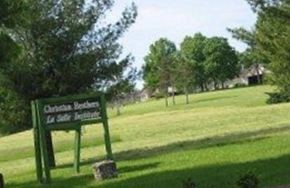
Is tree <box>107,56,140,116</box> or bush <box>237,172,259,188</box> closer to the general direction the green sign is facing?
the bush

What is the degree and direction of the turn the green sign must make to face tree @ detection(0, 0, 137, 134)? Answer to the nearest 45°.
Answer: approximately 135° to its left

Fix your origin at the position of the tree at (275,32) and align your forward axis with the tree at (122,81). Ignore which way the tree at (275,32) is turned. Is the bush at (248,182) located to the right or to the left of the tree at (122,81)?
left

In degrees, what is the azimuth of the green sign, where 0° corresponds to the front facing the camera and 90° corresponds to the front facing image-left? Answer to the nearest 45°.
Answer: approximately 315°

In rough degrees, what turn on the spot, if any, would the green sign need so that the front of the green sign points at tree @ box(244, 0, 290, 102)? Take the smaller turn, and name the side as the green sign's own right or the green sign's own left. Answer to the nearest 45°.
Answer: approximately 90° to the green sign's own left
